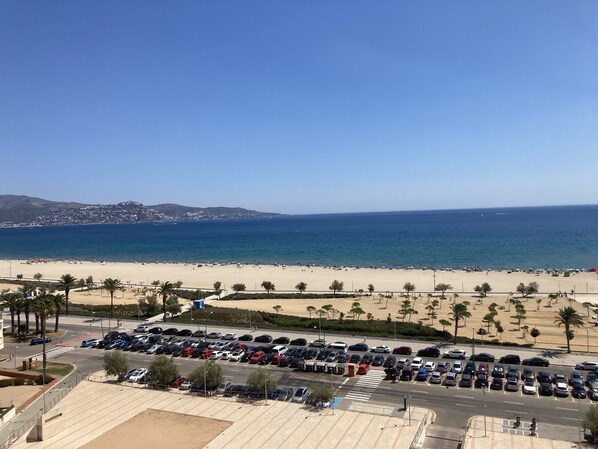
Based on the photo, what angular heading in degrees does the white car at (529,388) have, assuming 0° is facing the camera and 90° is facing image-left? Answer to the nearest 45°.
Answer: approximately 0°

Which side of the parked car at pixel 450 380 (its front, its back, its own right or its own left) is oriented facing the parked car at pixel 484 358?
back

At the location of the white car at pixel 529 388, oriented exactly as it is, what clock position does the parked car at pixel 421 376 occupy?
The parked car is roughly at 3 o'clock from the white car.

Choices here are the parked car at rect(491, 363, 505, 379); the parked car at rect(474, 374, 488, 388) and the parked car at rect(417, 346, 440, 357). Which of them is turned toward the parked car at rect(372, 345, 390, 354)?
the parked car at rect(417, 346, 440, 357)

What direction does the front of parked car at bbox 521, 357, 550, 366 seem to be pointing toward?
to the viewer's left

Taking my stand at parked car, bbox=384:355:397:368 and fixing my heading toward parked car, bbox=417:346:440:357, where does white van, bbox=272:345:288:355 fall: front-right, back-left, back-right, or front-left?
back-left
